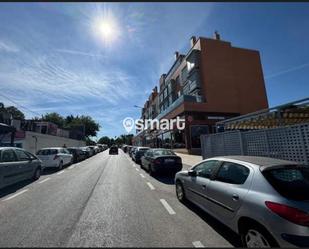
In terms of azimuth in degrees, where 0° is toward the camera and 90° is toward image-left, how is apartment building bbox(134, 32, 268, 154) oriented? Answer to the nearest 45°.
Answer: approximately 45°

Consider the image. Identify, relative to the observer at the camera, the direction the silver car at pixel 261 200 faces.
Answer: facing away from the viewer and to the left of the viewer

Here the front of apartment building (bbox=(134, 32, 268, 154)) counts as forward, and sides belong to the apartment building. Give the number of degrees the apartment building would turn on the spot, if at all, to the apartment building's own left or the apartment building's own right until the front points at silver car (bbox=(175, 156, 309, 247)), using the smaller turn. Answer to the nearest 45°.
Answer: approximately 45° to the apartment building's own left

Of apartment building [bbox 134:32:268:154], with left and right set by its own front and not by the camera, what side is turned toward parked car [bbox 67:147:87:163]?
front

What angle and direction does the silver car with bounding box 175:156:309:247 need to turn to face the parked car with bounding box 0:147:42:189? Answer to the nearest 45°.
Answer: approximately 45° to its left
